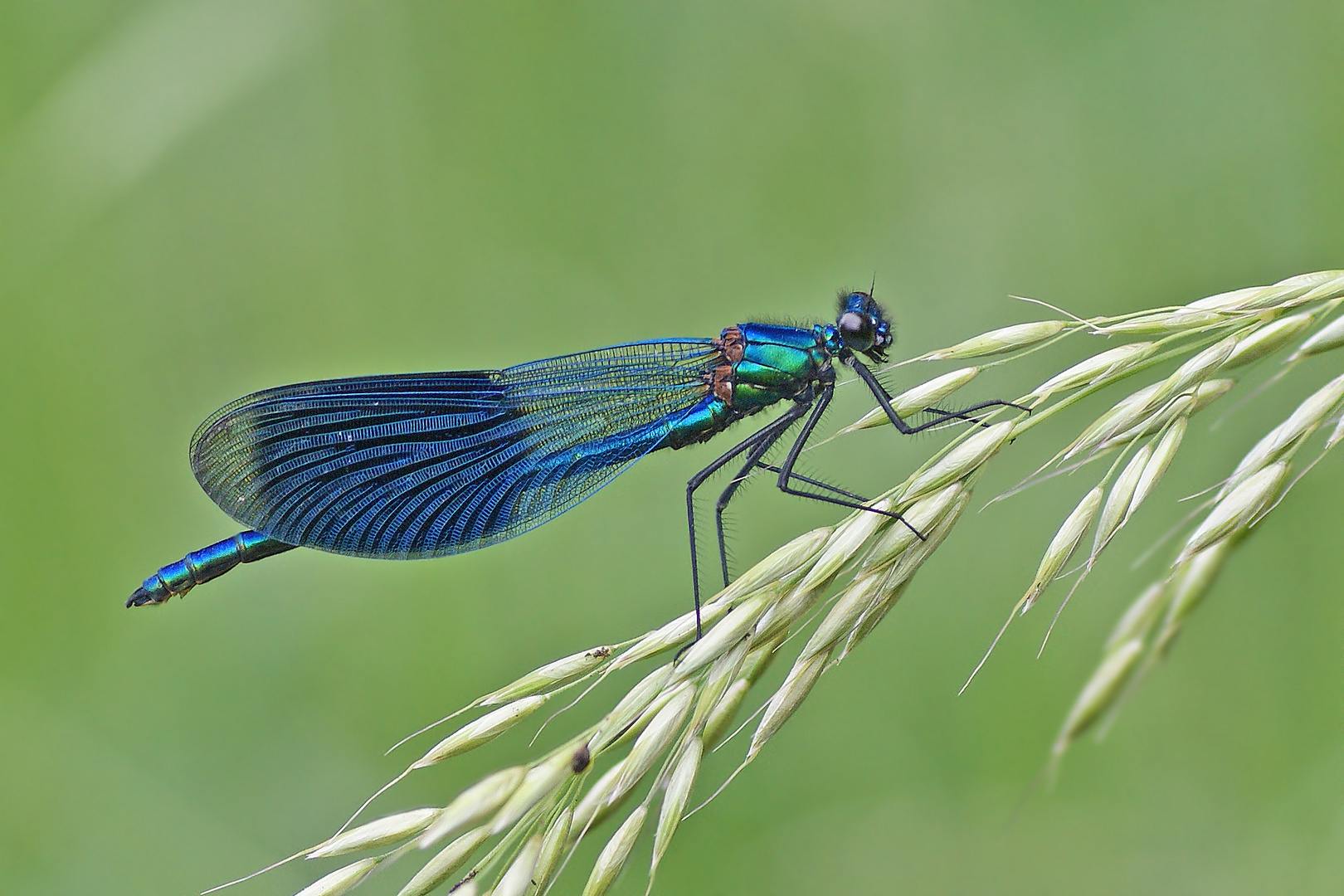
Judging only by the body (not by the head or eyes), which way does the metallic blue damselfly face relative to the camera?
to the viewer's right
